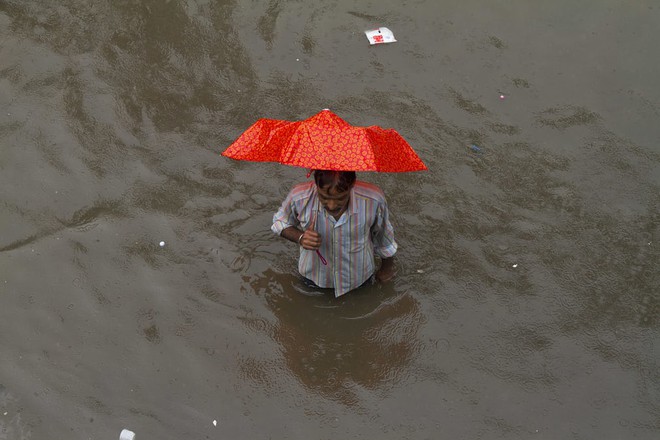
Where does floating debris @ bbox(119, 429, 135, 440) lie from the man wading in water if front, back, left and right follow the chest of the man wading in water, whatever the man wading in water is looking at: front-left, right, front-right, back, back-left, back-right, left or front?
front-right

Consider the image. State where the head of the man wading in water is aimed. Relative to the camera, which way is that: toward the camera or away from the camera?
toward the camera

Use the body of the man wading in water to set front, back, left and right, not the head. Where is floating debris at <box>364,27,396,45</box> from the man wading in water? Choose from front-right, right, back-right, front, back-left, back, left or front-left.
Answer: back

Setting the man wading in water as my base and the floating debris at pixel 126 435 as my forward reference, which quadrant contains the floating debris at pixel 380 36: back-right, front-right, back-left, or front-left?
back-right

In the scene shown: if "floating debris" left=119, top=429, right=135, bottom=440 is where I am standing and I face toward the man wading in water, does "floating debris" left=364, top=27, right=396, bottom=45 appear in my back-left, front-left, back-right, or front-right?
front-left

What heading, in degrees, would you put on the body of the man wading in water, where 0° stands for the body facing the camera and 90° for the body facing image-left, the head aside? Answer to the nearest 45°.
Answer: approximately 0°
